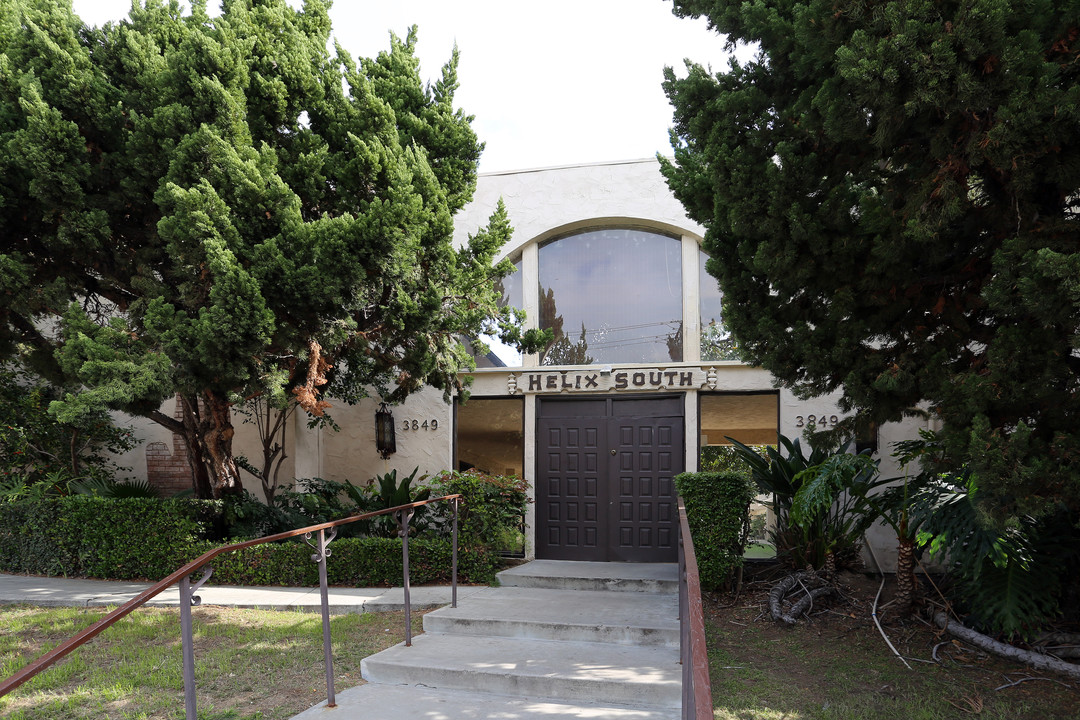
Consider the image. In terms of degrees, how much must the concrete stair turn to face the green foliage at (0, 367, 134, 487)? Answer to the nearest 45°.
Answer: approximately 135° to its right

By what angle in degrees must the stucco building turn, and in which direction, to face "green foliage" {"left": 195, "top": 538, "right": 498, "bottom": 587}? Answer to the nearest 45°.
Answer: approximately 45° to its right

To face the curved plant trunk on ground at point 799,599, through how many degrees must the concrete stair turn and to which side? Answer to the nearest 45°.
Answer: approximately 135° to its left

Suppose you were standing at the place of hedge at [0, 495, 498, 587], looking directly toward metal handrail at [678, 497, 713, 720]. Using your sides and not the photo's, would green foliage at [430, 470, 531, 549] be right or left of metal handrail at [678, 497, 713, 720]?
left

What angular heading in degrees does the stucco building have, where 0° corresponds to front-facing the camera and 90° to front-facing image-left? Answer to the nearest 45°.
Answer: approximately 0°

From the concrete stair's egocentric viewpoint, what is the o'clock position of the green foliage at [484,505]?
The green foliage is roughly at 6 o'clock from the concrete stair.

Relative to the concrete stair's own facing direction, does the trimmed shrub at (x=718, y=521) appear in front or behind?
behind

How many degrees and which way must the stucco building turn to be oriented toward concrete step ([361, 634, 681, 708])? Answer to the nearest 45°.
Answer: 0° — it already faces it

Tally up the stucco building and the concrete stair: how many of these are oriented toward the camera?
2

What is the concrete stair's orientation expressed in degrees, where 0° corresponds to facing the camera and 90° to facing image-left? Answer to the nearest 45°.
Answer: approximately 0°
